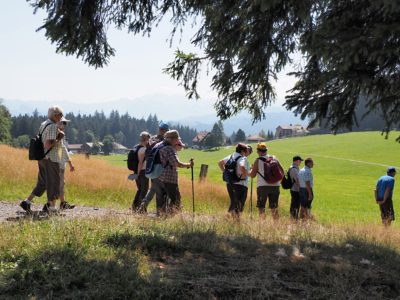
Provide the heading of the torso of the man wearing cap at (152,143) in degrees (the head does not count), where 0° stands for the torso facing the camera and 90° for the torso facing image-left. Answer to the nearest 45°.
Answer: approximately 270°

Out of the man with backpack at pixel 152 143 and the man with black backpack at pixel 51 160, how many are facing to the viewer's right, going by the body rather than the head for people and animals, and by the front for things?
2

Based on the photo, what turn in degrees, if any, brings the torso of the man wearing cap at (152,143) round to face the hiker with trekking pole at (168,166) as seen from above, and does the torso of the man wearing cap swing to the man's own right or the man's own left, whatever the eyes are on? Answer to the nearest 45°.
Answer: approximately 90° to the man's own right

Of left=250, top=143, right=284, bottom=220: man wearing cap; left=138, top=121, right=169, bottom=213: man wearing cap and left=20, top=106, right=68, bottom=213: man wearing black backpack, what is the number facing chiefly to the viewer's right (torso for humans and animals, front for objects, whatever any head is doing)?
2

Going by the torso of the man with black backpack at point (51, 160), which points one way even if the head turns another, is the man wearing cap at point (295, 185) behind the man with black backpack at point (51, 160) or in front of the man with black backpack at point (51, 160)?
in front

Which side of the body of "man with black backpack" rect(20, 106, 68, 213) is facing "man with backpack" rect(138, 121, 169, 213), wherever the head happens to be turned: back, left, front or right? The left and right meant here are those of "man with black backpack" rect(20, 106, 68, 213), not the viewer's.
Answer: front

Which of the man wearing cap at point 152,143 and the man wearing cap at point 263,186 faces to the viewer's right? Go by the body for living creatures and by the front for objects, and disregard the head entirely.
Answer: the man wearing cap at point 152,143

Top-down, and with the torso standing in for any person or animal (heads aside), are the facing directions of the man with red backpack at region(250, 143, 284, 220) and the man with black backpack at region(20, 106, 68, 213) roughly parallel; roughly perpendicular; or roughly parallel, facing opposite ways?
roughly perpendicular

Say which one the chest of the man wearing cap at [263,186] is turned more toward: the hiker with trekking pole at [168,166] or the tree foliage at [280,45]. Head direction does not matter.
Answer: the hiker with trekking pole

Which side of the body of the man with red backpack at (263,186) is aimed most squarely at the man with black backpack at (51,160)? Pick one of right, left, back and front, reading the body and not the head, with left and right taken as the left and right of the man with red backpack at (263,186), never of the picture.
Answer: left

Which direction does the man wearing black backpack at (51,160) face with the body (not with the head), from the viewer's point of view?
to the viewer's right

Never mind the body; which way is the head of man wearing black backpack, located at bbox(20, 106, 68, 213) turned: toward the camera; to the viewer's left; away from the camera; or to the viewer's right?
to the viewer's right

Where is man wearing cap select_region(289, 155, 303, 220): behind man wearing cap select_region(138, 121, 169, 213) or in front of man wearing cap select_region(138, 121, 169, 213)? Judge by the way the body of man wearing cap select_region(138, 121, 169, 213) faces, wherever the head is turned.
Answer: in front
